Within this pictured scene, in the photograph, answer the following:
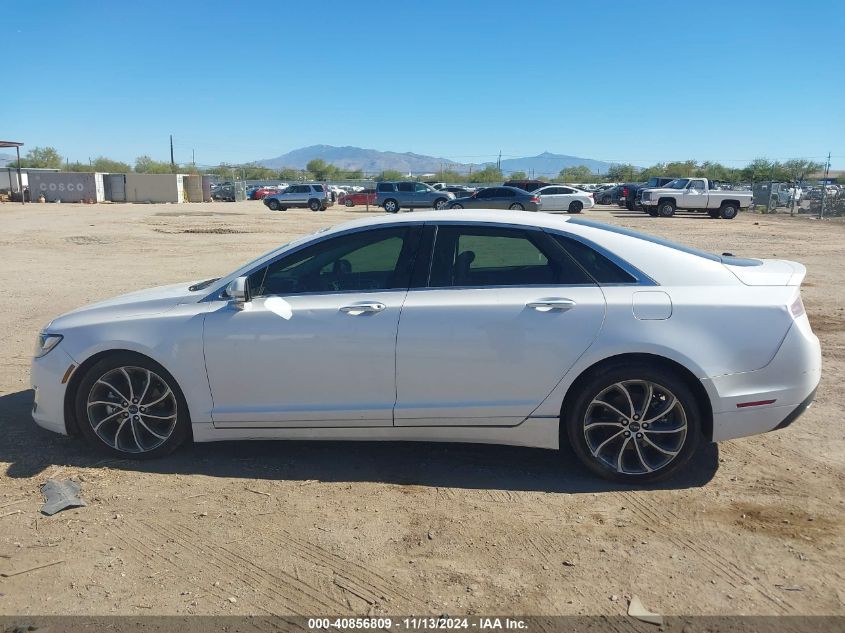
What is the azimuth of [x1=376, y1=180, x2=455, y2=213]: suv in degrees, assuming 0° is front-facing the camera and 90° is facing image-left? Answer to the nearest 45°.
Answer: approximately 270°

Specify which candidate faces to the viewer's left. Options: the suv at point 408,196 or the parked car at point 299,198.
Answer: the parked car

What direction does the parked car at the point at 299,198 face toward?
to the viewer's left

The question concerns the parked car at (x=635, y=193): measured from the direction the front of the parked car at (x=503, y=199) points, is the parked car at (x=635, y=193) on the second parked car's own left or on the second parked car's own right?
on the second parked car's own right

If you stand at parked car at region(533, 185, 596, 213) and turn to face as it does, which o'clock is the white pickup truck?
The white pickup truck is roughly at 7 o'clock from the parked car.

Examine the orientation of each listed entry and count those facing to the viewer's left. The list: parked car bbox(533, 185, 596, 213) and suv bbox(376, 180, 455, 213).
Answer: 1

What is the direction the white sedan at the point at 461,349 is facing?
to the viewer's left

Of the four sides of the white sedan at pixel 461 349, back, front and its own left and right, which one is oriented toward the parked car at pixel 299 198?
right

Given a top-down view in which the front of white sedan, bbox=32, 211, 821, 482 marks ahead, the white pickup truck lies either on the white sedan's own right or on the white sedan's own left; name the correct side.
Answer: on the white sedan's own right

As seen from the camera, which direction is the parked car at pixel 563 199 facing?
to the viewer's left

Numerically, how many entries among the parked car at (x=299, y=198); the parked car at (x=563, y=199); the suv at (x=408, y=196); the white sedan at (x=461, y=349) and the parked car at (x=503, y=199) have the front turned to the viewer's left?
4

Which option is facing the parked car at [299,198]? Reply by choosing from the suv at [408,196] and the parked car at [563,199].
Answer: the parked car at [563,199]

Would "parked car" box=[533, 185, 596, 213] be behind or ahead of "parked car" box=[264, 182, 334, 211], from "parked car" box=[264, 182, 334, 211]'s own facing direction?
behind

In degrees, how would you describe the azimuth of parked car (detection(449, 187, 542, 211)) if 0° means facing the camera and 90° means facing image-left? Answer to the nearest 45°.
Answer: approximately 90°

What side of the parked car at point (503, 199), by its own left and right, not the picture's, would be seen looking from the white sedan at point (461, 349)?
left
